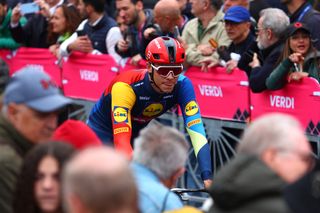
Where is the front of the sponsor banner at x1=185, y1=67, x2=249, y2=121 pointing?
toward the camera

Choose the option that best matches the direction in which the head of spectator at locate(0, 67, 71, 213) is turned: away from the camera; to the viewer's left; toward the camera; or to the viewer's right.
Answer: to the viewer's right

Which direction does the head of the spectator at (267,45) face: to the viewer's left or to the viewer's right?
to the viewer's left

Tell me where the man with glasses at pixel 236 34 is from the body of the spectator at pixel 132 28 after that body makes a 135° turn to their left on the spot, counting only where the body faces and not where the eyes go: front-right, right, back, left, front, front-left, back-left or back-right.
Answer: front-right

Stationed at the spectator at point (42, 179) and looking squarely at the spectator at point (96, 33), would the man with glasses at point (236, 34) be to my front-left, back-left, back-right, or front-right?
front-right

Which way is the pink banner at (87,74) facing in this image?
toward the camera

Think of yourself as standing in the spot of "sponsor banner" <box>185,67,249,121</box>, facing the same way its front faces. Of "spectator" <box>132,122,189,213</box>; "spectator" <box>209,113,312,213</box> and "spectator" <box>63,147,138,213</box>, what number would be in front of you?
3

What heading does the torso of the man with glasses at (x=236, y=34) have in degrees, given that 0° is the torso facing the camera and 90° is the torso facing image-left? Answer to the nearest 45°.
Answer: approximately 45°

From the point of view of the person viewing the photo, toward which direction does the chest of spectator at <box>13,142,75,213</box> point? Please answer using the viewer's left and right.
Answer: facing the viewer

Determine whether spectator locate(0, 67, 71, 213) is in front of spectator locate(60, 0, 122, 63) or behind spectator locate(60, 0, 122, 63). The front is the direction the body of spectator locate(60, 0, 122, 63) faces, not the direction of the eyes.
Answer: in front
